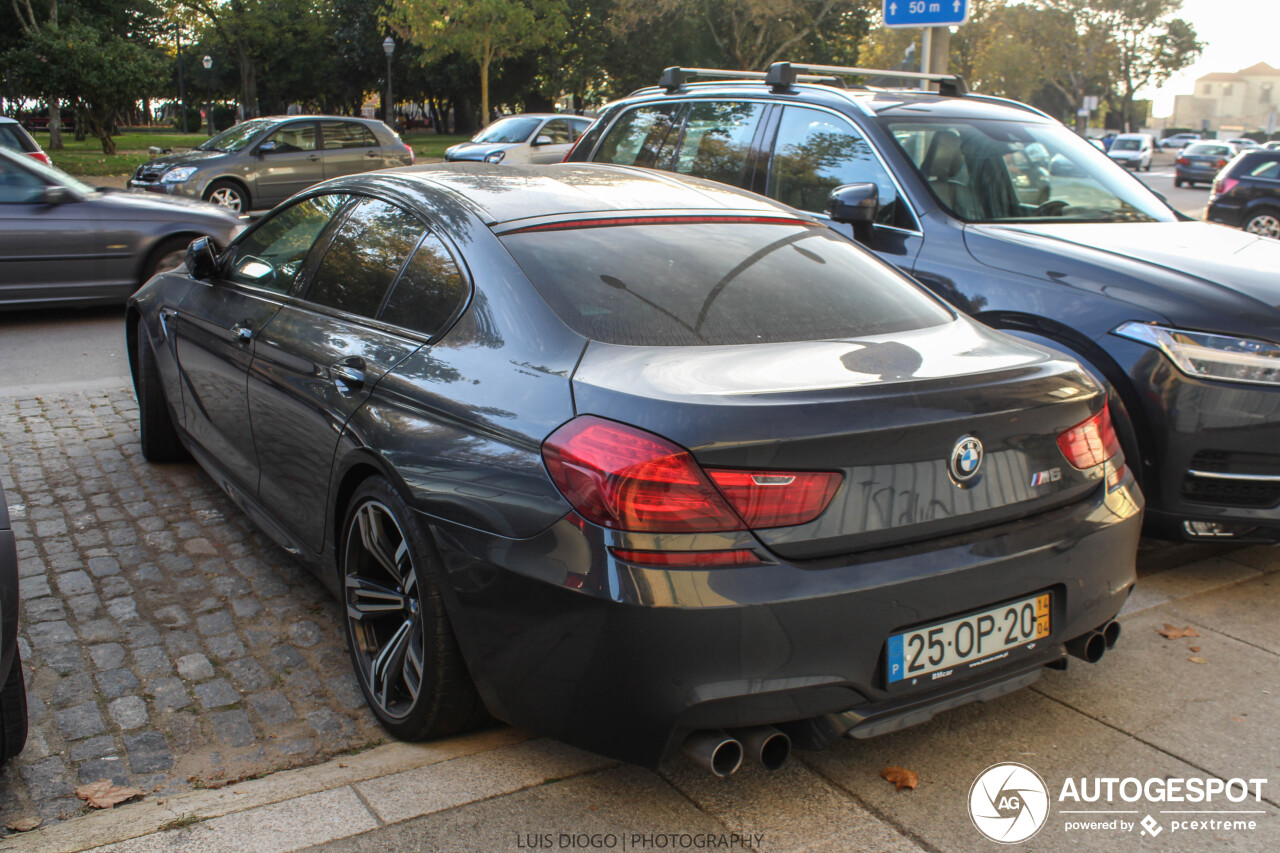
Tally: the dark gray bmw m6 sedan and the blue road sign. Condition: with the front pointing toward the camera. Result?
1

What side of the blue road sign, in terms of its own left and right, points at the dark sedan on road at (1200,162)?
back

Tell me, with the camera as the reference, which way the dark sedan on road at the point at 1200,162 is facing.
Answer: facing away from the viewer and to the right of the viewer

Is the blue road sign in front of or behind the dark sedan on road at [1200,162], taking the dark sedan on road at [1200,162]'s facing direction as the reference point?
behind

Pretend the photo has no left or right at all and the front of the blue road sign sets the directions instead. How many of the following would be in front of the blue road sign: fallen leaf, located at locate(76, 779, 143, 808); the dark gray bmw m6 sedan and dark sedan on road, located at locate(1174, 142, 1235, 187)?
2

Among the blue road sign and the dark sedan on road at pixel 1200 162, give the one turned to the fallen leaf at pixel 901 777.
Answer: the blue road sign

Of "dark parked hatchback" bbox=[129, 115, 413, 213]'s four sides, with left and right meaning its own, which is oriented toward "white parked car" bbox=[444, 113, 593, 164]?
back

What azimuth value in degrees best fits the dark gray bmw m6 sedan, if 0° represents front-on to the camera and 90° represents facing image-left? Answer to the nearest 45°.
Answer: approximately 135°
